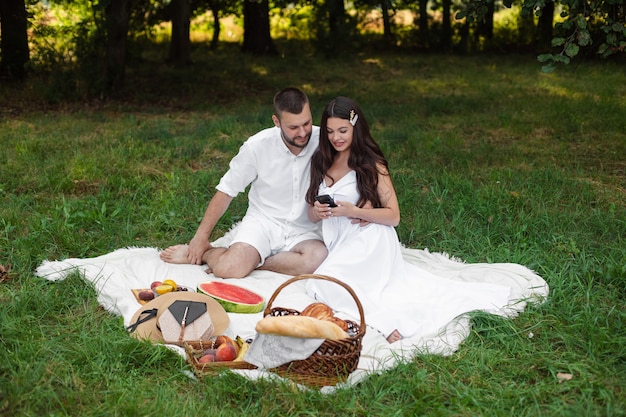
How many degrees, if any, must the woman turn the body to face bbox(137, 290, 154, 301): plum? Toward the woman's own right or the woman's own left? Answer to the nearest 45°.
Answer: approximately 45° to the woman's own right

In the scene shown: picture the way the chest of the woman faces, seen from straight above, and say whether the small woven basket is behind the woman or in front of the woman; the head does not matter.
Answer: in front

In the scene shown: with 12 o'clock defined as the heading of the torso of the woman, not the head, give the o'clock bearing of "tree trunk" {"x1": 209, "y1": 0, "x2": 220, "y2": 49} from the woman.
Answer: The tree trunk is roughly at 4 o'clock from the woman.

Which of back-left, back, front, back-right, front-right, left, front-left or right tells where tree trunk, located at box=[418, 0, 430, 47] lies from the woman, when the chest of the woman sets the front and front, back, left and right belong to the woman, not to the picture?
back-right

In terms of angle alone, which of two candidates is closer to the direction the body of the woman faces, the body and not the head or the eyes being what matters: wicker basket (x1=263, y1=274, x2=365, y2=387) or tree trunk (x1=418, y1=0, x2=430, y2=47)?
the wicker basket

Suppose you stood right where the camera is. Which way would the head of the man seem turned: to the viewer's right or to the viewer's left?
to the viewer's right

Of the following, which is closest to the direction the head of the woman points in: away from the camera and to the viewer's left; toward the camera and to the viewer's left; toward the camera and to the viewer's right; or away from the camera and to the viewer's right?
toward the camera and to the viewer's left

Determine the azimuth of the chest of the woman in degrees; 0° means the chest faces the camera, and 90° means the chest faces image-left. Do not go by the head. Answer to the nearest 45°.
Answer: approximately 45°

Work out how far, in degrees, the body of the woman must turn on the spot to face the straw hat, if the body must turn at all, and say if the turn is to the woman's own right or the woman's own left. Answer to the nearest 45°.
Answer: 0° — they already face it

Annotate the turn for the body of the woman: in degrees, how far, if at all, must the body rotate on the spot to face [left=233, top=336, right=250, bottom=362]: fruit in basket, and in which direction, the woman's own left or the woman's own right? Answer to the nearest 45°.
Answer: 0° — they already face it

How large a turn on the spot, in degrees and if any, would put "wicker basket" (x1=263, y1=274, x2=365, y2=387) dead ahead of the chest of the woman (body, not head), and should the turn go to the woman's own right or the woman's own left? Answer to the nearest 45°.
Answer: approximately 45° to the woman's own left

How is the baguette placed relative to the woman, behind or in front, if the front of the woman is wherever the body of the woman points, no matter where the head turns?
in front

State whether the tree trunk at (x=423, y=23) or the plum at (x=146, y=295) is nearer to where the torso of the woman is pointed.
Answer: the plum
